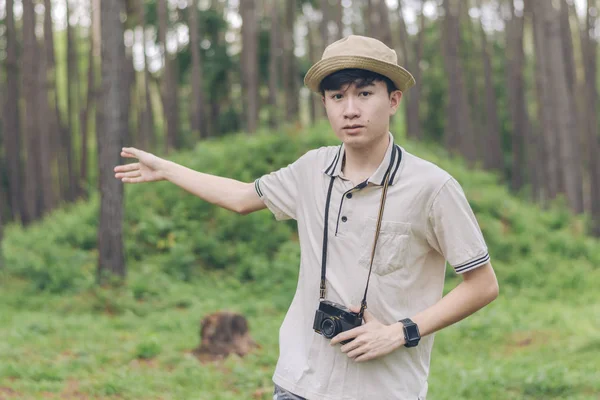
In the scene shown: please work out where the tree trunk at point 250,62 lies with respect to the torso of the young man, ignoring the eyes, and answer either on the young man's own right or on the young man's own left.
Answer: on the young man's own right

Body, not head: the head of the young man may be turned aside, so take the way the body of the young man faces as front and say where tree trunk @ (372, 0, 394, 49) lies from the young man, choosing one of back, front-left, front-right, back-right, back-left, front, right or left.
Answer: back-right

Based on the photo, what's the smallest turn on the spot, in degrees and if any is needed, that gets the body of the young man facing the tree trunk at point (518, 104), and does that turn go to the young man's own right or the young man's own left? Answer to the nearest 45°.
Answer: approximately 135° to the young man's own right

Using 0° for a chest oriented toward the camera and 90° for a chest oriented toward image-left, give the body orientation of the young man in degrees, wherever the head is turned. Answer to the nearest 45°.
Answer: approximately 45°

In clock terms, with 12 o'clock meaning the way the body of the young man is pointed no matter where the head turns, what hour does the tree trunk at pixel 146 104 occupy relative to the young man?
The tree trunk is roughly at 4 o'clock from the young man.

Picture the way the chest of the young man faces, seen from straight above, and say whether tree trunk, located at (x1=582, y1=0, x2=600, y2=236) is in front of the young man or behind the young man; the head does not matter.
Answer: behind

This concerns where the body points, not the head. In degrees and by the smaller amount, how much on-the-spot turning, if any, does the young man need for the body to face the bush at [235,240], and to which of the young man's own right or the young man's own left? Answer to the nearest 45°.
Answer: approximately 135° to the young man's own right

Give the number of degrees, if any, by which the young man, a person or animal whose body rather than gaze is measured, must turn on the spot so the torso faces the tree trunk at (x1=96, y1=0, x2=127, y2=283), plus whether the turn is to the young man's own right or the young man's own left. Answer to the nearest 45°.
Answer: approximately 135° to the young man's own right

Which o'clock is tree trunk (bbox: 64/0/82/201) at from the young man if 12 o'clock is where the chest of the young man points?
The tree trunk is roughly at 4 o'clock from the young man.

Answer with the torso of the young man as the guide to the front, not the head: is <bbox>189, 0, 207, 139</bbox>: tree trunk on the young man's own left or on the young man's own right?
on the young man's own right
